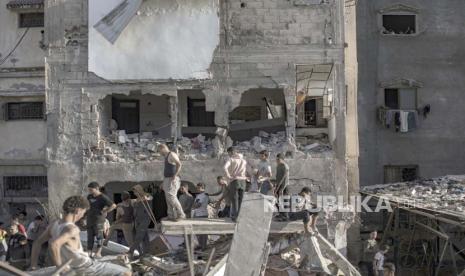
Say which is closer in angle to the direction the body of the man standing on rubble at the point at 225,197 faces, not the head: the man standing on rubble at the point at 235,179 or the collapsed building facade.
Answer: the collapsed building facade

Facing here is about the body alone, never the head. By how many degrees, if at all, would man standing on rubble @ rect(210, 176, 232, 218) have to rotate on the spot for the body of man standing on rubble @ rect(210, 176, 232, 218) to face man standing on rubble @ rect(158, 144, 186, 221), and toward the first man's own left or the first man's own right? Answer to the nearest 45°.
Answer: approximately 45° to the first man's own left

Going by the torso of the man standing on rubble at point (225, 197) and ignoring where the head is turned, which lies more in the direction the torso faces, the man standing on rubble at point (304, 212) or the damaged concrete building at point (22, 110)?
the damaged concrete building

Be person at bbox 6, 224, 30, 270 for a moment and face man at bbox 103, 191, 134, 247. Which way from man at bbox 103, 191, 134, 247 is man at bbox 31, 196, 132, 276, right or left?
right

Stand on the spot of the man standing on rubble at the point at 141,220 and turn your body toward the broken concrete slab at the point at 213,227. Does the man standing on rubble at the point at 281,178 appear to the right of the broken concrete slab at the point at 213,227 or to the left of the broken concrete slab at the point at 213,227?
left
